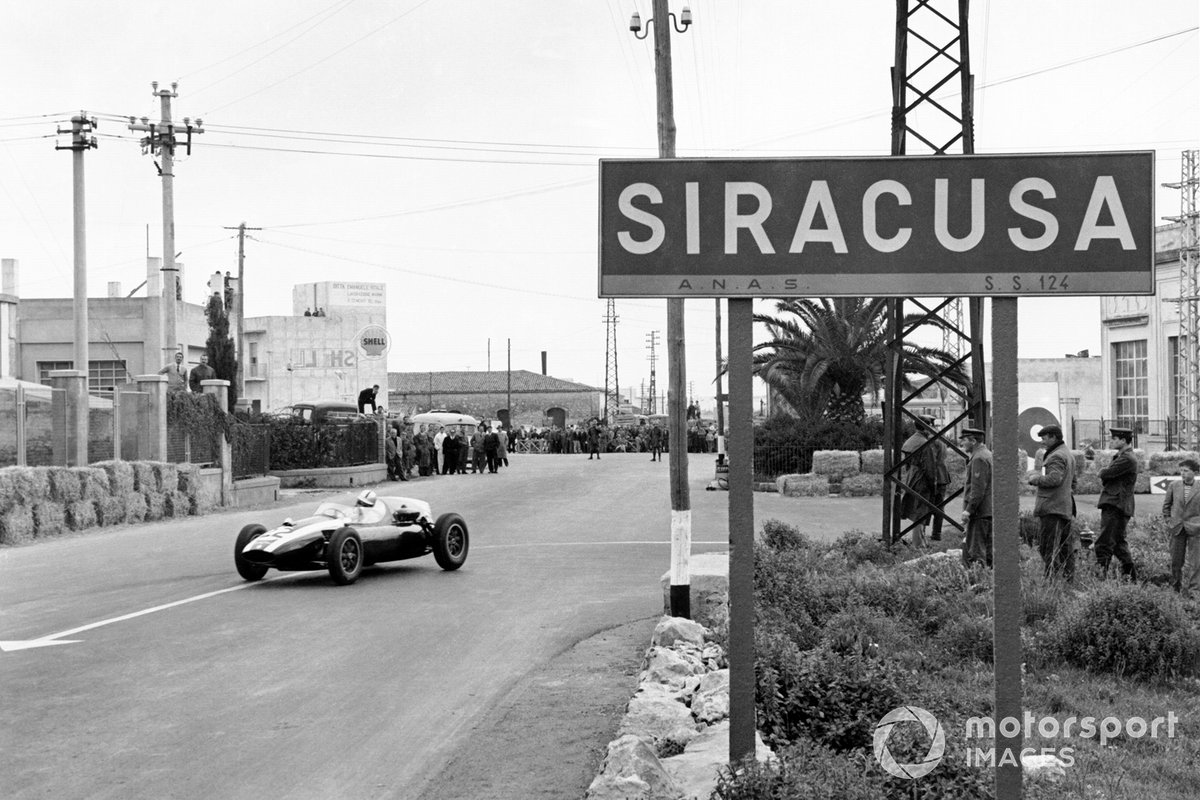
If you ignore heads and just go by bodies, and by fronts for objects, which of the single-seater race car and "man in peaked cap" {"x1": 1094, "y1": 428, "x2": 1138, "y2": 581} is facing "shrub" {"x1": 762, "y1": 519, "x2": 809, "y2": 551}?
the man in peaked cap

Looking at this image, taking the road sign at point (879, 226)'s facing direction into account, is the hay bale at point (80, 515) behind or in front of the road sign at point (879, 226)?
behind

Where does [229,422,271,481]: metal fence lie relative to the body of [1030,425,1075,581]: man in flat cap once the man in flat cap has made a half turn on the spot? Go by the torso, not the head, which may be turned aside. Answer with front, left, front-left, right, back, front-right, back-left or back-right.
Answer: back-left

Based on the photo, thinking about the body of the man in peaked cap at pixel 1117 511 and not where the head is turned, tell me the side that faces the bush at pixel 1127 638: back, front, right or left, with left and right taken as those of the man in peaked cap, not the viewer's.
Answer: left

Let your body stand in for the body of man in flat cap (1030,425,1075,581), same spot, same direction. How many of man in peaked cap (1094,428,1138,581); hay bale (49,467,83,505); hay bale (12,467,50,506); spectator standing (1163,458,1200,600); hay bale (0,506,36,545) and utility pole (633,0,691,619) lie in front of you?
4

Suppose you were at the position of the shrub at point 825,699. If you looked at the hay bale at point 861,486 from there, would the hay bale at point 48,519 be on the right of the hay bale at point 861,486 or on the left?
left

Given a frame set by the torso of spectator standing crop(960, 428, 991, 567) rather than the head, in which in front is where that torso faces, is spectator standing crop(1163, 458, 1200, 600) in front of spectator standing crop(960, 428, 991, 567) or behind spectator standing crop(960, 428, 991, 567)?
behind

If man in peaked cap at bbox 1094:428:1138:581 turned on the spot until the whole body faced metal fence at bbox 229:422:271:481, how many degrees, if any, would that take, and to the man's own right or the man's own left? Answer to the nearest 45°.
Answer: approximately 45° to the man's own right

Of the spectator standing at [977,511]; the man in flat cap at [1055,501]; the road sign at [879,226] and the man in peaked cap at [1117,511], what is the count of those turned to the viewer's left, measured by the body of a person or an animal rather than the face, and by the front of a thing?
3

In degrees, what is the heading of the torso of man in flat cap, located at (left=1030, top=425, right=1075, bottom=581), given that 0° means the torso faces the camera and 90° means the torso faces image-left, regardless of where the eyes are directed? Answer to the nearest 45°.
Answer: approximately 90°

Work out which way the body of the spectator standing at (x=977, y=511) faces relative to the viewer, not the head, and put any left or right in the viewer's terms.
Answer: facing to the left of the viewer

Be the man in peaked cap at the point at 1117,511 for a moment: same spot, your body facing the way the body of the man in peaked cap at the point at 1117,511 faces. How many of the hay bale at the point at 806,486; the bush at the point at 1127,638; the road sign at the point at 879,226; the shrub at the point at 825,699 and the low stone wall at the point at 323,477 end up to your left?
3

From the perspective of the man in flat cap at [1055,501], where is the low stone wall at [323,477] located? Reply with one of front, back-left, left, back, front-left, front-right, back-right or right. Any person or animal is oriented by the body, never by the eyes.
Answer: front-right

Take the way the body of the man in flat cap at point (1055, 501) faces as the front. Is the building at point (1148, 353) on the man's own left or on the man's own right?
on the man's own right

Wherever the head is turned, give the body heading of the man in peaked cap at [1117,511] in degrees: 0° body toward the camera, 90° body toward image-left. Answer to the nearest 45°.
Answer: approximately 90°
